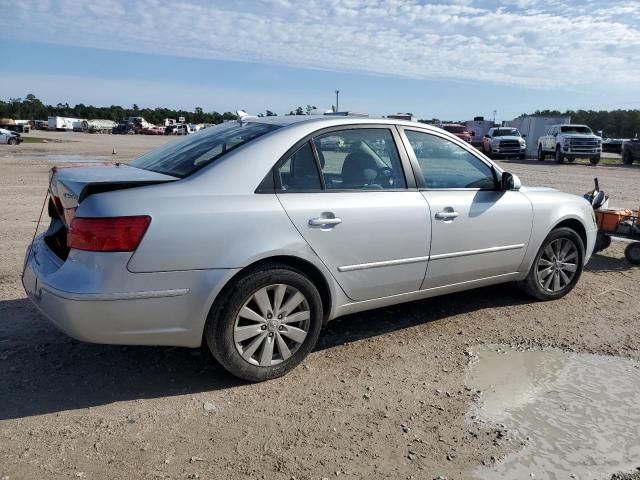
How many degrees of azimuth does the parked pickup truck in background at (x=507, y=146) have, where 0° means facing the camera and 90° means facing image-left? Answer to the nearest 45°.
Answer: approximately 315°

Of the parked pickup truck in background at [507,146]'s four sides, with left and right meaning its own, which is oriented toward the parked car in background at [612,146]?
left

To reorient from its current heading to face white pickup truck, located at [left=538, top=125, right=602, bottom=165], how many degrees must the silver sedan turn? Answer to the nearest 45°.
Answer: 0° — it already faces it

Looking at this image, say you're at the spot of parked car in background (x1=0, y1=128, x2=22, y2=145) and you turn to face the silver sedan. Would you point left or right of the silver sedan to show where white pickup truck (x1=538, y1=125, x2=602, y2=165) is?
left

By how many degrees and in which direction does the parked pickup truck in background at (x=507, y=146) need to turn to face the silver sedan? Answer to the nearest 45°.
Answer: approximately 45° to its right

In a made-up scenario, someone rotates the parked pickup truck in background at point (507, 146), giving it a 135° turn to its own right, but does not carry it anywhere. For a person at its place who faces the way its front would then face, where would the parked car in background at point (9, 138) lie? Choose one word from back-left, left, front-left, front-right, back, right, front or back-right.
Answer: front

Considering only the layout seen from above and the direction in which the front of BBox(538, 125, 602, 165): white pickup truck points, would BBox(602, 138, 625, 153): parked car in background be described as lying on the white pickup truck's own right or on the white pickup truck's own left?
on the white pickup truck's own left

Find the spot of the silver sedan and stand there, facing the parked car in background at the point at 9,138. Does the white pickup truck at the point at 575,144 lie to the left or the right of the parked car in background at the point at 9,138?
right

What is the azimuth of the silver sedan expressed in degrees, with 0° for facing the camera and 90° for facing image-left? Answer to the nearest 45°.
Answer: approximately 225°
